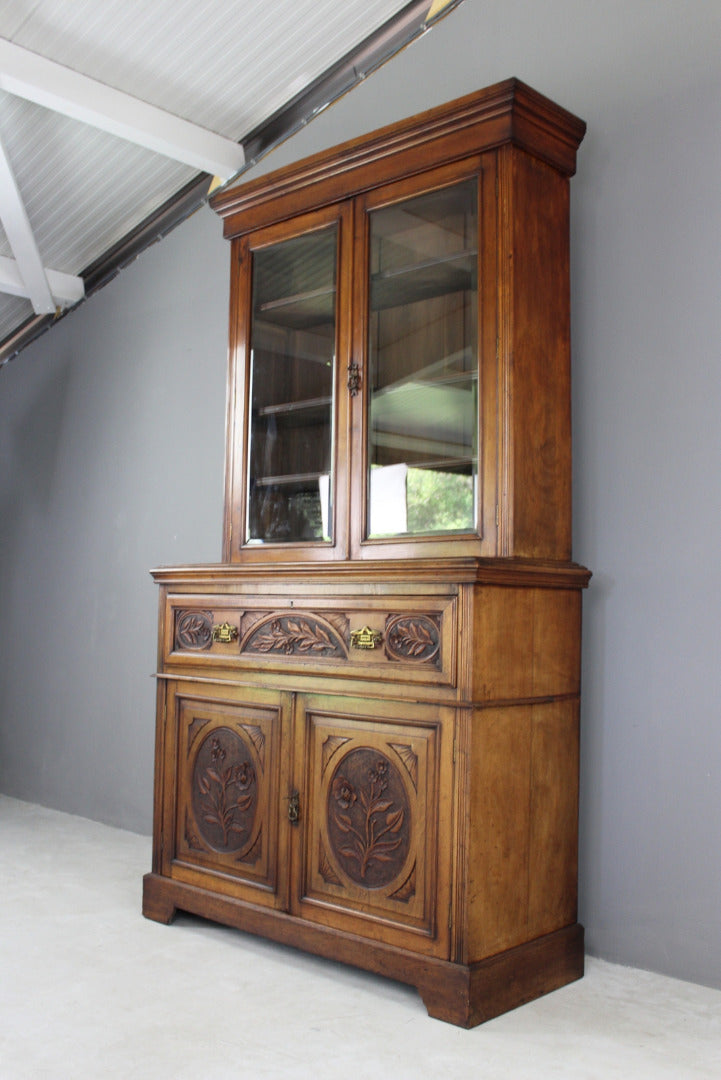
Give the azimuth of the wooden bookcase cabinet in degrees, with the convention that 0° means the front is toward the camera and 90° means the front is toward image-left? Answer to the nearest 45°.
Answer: approximately 45°
